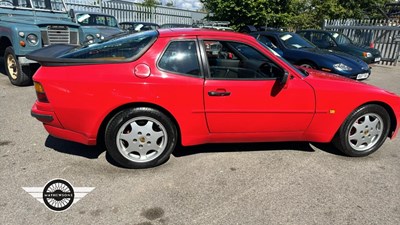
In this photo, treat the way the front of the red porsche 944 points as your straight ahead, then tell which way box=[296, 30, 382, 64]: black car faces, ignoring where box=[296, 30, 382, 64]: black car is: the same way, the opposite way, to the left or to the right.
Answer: to the right

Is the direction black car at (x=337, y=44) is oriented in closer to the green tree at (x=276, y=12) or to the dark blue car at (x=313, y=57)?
the dark blue car

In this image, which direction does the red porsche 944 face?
to the viewer's right

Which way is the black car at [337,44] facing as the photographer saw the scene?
facing the viewer and to the right of the viewer

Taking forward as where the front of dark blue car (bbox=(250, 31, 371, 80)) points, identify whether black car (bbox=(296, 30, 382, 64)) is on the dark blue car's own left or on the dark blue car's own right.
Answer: on the dark blue car's own left

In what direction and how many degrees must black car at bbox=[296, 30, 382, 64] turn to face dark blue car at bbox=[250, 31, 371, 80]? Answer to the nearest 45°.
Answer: approximately 45° to its right

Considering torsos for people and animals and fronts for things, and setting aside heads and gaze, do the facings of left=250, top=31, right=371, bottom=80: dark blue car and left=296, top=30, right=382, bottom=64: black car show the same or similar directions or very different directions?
same or similar directions

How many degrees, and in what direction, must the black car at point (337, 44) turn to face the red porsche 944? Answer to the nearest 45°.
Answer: approximately 45° to its right

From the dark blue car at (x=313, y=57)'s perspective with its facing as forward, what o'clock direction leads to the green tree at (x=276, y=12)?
The green tree is roughly at 7 o'clock from the dark blue car.

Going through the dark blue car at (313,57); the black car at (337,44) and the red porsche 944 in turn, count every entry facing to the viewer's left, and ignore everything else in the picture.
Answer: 0
